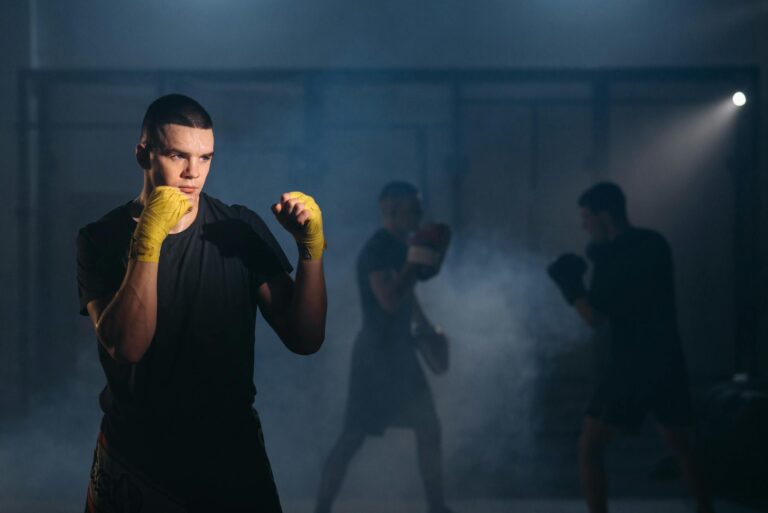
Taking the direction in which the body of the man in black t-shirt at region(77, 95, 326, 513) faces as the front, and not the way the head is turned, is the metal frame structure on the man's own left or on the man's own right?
on the man's own left

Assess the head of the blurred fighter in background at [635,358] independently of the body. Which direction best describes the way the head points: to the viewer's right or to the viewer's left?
to the viewer's left

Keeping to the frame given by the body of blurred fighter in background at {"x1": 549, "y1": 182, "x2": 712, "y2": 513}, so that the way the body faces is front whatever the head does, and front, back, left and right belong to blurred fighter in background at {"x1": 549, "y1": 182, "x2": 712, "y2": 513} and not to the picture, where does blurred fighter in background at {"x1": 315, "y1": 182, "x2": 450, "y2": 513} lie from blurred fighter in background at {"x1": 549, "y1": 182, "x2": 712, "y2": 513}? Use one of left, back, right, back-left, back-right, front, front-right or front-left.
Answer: front

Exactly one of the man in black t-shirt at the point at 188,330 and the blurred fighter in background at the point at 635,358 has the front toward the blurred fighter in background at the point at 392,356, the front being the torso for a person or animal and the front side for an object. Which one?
the blurred fighter in background at the point at 635,358

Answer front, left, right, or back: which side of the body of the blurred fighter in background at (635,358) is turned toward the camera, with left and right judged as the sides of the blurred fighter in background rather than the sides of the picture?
left

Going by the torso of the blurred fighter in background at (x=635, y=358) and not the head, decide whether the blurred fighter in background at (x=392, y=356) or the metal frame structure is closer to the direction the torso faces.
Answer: the blurred fighter in background

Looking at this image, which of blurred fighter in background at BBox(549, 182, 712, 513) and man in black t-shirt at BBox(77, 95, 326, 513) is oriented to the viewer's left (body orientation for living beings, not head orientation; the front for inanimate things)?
the blurred fighter in background

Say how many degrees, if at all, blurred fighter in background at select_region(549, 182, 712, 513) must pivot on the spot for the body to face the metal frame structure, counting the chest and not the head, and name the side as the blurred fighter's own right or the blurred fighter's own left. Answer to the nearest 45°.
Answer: approximately 90° to the blurred fighter's own right

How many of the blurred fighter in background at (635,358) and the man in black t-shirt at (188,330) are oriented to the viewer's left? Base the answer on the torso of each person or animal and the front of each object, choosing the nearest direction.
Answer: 1

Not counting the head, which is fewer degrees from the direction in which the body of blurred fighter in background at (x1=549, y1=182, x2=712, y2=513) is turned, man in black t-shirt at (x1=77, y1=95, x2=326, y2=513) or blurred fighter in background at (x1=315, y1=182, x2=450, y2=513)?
the blurred fighter in background
